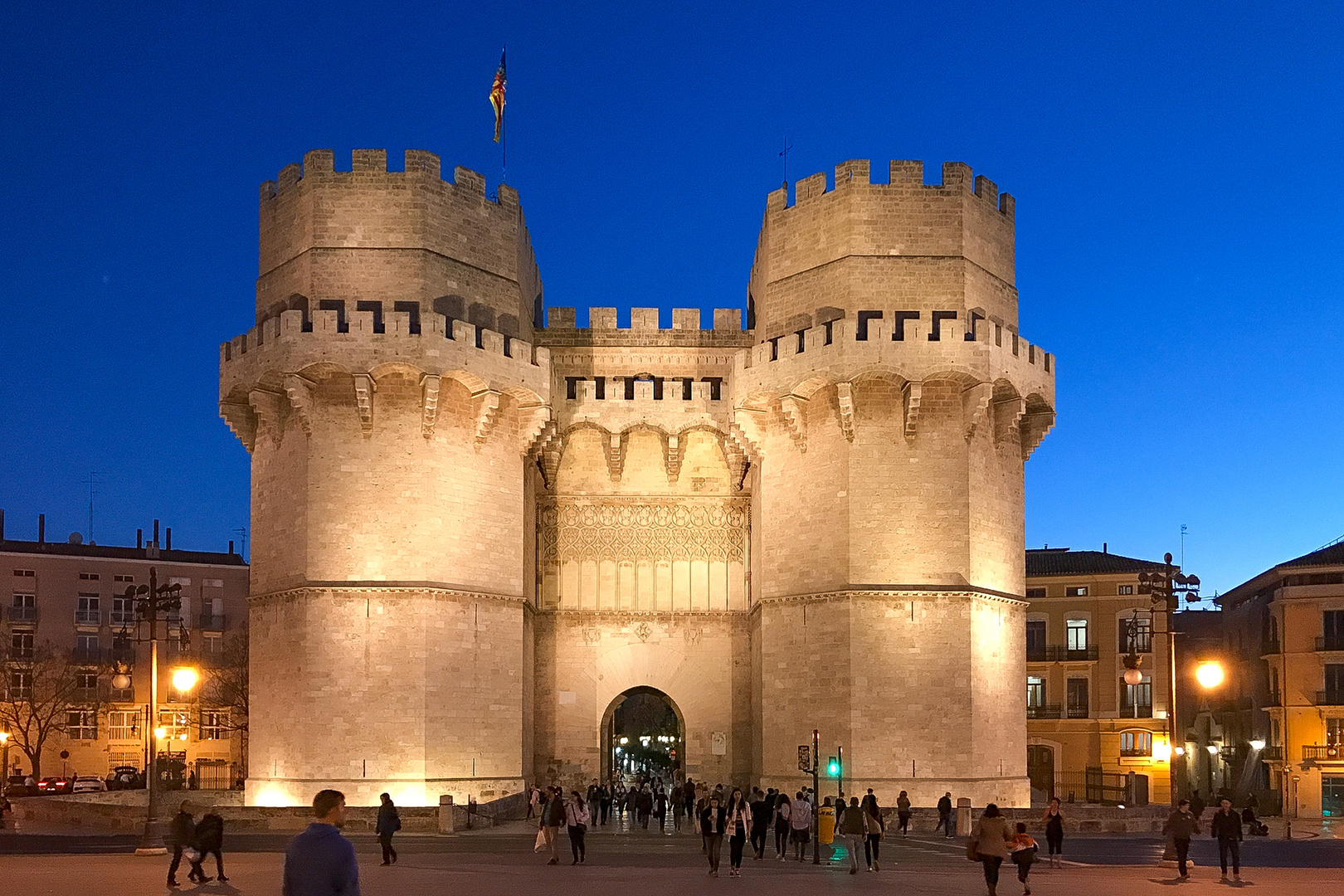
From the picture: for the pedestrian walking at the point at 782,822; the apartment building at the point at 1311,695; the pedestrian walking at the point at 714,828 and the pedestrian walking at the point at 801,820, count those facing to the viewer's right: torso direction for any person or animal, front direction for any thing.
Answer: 0

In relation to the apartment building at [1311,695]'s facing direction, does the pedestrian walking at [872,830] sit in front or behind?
in front

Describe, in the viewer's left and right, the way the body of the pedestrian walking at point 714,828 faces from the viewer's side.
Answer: facing the viewer
